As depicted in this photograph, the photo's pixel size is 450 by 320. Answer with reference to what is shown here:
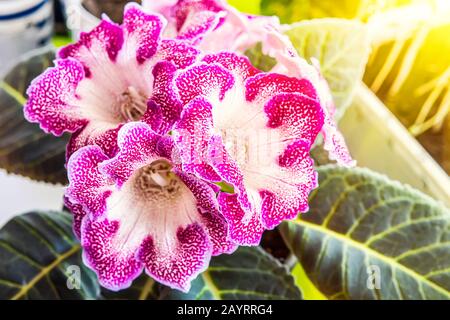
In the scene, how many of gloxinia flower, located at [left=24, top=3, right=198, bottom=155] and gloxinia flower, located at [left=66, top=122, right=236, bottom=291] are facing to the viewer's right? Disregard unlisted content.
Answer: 0

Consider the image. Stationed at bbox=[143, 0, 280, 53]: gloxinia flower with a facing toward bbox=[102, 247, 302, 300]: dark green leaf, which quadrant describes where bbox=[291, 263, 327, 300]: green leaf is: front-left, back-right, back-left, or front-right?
front-left

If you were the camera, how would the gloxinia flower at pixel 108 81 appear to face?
facing the viewer and to the left of the viewer

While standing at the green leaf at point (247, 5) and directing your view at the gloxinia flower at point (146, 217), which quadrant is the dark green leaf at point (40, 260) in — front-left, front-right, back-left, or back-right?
front-right

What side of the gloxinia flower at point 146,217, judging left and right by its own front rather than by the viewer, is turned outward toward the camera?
front
